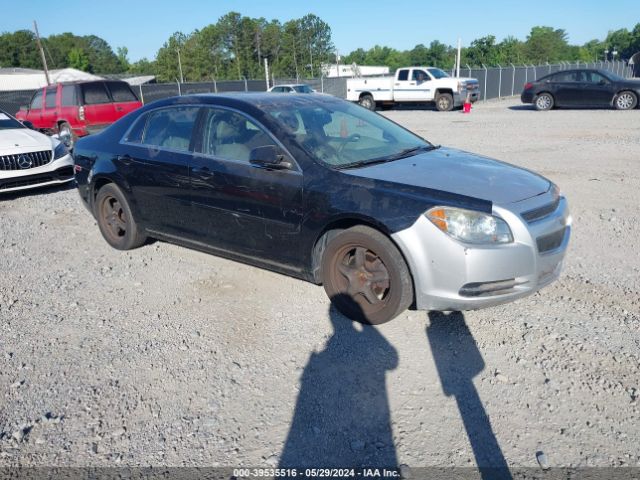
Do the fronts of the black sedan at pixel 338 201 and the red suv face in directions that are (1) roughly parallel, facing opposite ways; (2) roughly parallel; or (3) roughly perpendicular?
roughly parallel, facing opposite ways

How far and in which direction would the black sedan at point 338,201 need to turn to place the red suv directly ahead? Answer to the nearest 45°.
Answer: approximately 180°

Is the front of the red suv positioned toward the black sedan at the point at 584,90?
no

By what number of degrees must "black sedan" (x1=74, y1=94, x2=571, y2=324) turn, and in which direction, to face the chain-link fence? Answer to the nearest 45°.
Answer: approximately 135° to its left

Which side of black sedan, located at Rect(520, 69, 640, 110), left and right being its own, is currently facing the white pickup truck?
back

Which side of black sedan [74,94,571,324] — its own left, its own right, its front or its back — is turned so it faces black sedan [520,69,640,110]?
left

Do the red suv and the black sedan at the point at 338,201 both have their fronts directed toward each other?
no

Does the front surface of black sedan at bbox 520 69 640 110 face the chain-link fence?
no

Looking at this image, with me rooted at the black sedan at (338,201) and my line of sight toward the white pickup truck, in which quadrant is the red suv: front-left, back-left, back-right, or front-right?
front-left

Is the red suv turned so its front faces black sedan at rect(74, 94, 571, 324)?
no

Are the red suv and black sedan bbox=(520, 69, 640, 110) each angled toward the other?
no

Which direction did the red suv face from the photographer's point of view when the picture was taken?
facing away from the viewer and to the left of the viewer

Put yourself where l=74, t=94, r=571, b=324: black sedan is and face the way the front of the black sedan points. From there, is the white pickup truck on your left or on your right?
on your left

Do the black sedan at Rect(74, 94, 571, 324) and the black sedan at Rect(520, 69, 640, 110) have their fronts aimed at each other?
no
